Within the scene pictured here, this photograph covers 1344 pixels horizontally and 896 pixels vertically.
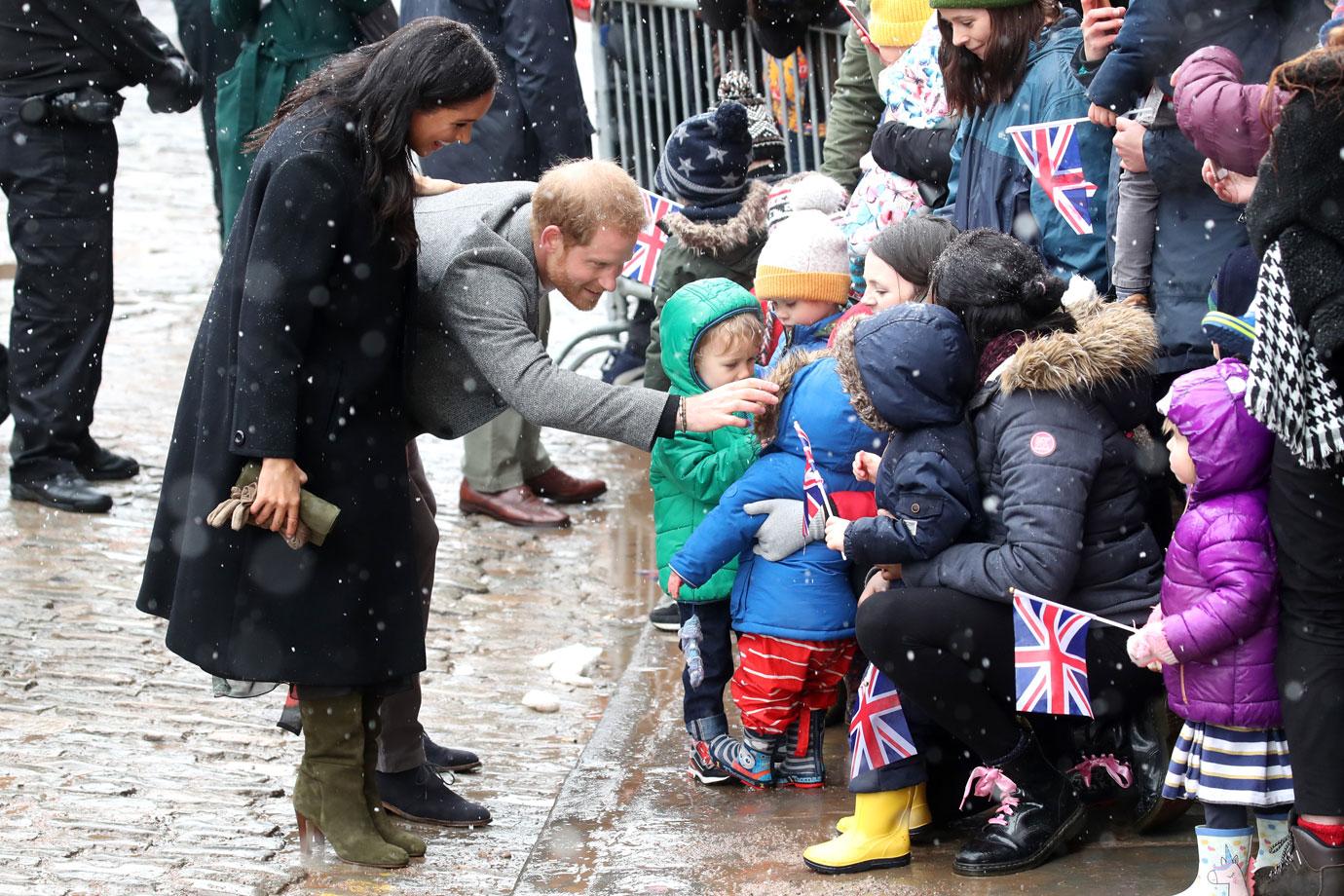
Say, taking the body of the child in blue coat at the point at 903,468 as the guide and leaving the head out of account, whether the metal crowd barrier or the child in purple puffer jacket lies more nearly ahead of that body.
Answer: the metal crowd barrier

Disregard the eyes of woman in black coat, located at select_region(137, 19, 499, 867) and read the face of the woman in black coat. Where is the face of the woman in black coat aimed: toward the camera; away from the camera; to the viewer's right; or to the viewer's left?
to the viewer's right

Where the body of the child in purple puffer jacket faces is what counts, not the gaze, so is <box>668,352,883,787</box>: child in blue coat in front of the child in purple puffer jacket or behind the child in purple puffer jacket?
in front

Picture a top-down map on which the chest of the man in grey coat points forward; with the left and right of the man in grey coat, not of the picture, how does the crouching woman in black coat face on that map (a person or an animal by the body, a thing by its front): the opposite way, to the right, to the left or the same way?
the opposite way

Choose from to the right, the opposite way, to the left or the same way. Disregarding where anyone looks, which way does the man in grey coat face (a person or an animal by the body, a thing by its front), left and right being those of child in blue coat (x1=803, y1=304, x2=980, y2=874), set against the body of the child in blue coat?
the opposite way

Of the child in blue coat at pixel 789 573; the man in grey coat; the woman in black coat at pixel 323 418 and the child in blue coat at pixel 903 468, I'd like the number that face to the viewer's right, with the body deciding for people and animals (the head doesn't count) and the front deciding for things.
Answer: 2

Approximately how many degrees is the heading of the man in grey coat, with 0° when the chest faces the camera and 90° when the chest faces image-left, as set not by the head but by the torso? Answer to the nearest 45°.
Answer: approximately 270°

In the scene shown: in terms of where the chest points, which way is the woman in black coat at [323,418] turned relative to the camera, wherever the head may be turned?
to the viewer's right

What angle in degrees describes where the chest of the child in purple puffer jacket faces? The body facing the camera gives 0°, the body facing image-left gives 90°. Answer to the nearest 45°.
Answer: approximately 90°

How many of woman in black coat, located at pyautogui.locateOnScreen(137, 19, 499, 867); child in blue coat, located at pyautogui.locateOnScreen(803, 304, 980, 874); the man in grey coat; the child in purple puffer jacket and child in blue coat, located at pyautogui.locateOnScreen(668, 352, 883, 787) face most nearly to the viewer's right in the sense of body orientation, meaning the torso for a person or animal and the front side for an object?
2

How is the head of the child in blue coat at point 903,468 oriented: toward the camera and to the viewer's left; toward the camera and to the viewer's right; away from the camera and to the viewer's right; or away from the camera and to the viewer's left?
away from the camera and to the viewer's left

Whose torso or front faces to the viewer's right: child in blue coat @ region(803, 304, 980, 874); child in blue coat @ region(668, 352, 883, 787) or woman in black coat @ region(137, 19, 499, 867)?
the woman in black coat

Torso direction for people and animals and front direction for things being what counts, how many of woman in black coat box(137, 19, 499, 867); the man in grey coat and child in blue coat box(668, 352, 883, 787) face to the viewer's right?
2
